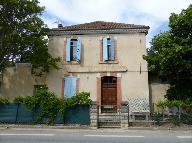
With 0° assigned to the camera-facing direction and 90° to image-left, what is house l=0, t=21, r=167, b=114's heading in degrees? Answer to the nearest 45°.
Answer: approximately 0°

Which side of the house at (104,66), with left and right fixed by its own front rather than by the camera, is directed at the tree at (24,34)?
right

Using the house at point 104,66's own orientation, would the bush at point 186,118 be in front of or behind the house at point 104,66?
in front

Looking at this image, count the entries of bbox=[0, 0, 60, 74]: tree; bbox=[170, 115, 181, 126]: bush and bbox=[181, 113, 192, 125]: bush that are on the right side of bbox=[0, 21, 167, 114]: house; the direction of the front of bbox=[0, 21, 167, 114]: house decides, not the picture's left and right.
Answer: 1

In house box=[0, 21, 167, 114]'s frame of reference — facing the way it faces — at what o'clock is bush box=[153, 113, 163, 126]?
The bush is roughly at 11 o'clock from the house.

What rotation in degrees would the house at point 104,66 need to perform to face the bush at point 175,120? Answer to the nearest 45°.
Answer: approximately 45° to its left

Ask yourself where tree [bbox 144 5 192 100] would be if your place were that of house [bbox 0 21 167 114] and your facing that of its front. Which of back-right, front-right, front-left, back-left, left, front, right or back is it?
front-left

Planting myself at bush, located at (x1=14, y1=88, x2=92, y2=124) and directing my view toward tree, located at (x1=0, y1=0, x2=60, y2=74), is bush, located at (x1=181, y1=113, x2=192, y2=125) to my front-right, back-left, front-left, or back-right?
back-right

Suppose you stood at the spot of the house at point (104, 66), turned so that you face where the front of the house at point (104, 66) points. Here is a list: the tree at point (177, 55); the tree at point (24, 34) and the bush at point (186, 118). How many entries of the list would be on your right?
1

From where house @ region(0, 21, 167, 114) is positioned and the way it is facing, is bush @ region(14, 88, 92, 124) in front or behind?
in front
